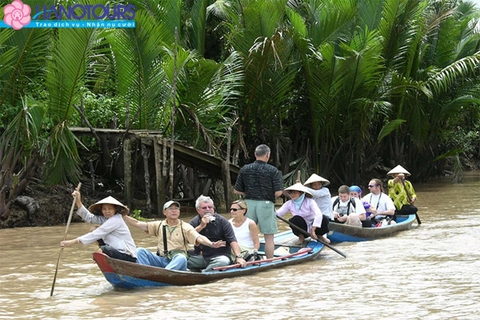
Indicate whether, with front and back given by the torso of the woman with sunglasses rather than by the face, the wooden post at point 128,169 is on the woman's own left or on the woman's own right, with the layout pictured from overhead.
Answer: on the woman's own right

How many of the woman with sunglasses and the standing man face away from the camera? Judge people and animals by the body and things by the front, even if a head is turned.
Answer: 1

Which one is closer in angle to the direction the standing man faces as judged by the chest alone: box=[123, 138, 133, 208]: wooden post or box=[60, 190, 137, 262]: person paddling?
the wooden post

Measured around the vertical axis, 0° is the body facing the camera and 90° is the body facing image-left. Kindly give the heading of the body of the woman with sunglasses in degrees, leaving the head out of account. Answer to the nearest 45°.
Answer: approximately 45°

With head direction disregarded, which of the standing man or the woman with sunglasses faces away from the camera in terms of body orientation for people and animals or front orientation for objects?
the standing man

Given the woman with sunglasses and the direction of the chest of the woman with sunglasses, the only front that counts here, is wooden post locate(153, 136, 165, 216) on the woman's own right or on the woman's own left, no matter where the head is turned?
on the woman's own right

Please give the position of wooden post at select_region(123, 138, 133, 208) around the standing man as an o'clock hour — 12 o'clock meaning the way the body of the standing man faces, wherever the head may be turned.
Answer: The wooden post is roughly at 11 o'clock from the standing man.

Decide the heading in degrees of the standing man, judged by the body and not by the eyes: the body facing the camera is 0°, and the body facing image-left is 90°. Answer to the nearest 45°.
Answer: approximately 180°
